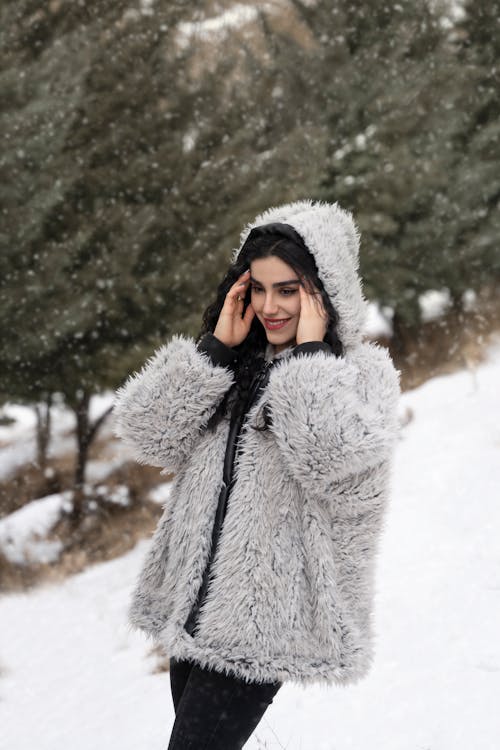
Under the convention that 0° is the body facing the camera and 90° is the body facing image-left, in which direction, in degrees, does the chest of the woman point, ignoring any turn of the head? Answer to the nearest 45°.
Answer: approximately 45°
